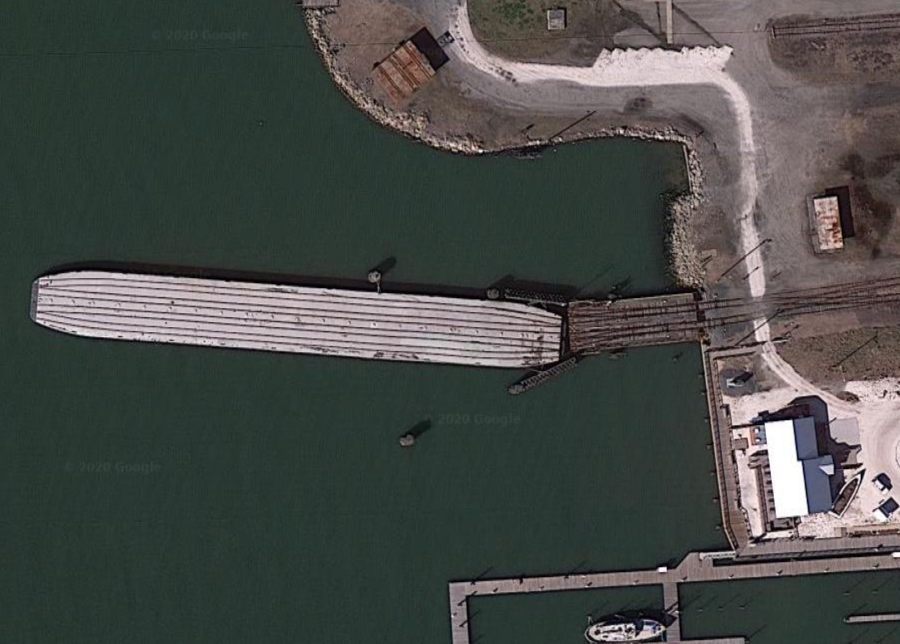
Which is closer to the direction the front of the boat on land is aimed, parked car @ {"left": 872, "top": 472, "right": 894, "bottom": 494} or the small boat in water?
the parked car

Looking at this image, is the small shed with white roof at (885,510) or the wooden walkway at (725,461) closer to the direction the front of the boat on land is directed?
the small shed with white roof

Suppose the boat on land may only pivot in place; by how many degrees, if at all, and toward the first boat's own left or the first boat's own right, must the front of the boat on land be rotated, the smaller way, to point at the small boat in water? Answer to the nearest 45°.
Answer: approximately 135° to the first boat's own left

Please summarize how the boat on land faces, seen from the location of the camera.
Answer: facing away from the viewer and to the right of the viewer

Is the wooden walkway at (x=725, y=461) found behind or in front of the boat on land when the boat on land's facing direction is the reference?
behind

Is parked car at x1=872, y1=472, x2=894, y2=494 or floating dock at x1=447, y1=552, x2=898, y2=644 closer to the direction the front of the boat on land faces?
the parked car

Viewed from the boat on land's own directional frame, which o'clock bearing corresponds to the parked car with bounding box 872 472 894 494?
The parked car is roughly at 1 o'clock from the boat on land.
